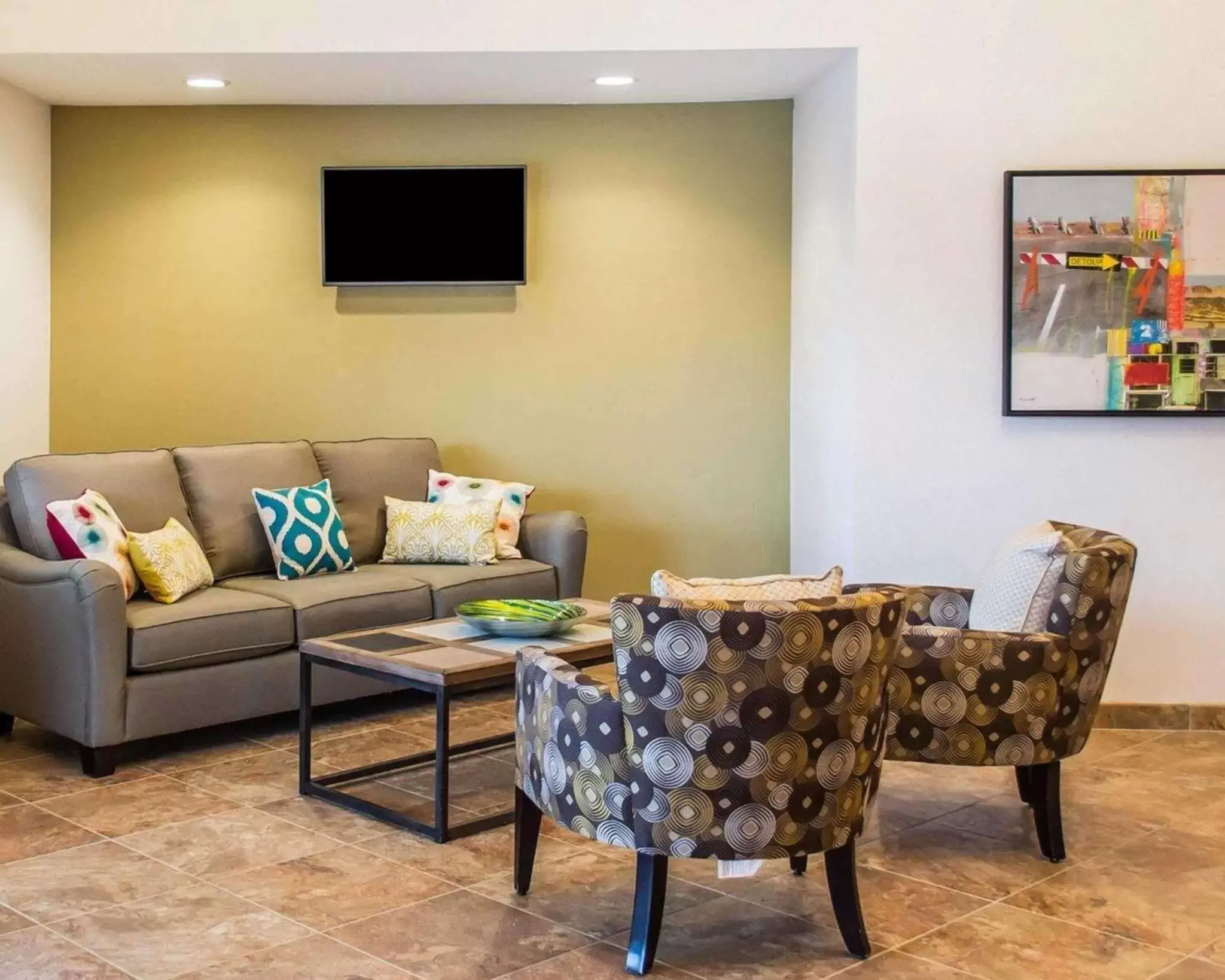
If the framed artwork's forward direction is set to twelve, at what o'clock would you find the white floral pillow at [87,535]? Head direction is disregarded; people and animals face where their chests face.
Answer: The white floral pillow is roughly at 2 o'clock from the framed artwork.

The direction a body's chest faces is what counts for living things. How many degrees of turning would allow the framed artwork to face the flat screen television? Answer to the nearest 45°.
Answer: approximately 90° to its right

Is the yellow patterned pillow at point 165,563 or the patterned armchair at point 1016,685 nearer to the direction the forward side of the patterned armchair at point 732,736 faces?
the yellow patterned pillow

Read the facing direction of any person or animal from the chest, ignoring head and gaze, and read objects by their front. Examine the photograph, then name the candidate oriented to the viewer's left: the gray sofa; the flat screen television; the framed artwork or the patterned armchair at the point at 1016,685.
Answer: the patterned armchair

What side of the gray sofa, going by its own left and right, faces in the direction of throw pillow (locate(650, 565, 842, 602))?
front

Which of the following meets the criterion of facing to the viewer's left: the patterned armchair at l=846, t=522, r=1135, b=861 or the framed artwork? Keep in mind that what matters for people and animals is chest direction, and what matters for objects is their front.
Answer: the patterned armchair

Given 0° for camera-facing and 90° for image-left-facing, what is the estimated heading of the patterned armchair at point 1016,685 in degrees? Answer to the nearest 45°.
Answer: approximately 90°

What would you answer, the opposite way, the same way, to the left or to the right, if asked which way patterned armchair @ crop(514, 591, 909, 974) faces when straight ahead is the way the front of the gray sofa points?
the opposite way

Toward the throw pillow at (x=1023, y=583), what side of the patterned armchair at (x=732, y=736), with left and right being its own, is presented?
right

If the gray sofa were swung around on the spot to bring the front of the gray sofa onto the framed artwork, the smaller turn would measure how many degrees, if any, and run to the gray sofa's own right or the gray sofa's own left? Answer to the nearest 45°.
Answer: approximately 45° to the gray sofa's own left
